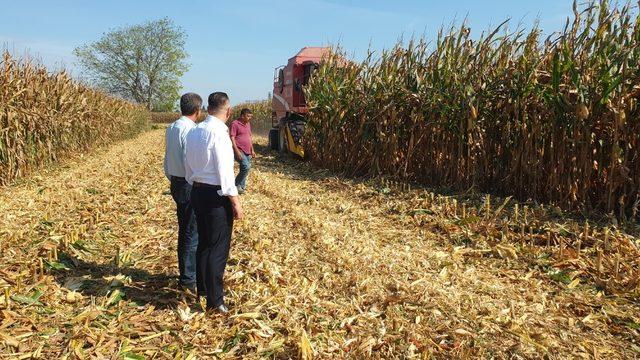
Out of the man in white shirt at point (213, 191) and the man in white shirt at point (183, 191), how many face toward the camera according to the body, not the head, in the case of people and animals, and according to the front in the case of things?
0

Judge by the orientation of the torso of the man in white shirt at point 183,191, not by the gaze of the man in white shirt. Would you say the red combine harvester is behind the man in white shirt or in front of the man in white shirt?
in front

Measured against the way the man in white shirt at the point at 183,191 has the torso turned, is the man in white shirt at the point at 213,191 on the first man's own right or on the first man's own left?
on the first man's own right

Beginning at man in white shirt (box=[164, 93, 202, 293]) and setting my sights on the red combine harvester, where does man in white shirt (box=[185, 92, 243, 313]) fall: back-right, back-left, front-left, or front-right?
back-right

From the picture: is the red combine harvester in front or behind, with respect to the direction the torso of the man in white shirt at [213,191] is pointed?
in front

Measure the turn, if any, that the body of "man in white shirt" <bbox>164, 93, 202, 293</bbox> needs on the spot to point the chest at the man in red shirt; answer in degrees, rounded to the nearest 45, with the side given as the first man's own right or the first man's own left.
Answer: approximately 45° to the first man's own left

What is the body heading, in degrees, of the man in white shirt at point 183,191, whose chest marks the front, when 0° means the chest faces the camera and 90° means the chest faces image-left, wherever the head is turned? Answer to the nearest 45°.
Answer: approximately 225°

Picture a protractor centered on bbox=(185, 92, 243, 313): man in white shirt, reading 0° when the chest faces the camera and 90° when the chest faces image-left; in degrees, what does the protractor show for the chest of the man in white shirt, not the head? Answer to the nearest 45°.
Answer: approximately 225°

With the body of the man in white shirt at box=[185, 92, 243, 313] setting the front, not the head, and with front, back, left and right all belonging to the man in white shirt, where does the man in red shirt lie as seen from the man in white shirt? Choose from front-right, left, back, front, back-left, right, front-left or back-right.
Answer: front-left

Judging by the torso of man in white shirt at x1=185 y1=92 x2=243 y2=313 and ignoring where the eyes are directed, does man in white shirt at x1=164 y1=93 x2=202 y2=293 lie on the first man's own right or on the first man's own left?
on the first man's own left
